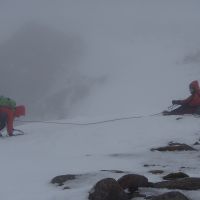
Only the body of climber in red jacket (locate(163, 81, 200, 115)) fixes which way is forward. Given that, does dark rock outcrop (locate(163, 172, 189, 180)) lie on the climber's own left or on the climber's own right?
on the climber's own left

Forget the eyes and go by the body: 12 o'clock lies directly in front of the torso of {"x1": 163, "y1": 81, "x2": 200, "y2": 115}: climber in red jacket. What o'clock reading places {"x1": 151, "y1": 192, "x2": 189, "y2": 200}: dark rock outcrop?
The dark rock outcrop is roughly at 9 o'clock from the climber in red jacket.

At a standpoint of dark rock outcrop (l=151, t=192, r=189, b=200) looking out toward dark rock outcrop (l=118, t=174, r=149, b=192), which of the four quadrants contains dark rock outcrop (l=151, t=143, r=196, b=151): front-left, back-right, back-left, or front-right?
front-right

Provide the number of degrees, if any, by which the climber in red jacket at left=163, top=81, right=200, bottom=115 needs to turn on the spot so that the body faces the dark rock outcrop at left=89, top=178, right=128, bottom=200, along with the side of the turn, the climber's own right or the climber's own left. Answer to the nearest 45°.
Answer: approximately 90° to the climber's own left

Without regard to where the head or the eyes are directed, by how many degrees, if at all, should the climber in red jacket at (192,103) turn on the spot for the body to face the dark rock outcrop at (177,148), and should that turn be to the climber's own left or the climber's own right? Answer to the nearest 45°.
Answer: approximately 90° to the climber's own left

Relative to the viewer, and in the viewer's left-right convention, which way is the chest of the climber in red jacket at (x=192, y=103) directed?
facing to the left of the viewer

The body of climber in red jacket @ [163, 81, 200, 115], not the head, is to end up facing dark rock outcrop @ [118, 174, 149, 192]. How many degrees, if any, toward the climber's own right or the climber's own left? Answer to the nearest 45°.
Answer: approximately 90° to the climber's own left

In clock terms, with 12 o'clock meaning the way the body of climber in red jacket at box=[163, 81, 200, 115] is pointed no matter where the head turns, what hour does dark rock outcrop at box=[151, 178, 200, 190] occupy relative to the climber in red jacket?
The dark rock outcrop is roughly at 9 o'clock from the climber in red jacket.

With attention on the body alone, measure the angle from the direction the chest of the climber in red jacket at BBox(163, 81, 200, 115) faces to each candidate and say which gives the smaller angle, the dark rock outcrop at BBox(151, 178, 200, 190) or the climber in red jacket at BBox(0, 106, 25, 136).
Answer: the climber in red jacket

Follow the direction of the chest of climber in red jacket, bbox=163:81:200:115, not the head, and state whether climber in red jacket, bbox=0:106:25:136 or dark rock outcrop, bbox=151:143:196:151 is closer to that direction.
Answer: the climber in red jacket

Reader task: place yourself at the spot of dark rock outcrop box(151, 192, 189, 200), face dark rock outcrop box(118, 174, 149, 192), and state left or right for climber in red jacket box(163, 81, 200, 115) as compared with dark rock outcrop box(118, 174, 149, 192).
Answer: right

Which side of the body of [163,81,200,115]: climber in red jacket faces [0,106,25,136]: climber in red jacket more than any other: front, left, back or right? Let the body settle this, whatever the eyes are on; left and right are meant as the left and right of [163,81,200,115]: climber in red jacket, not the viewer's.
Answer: front
